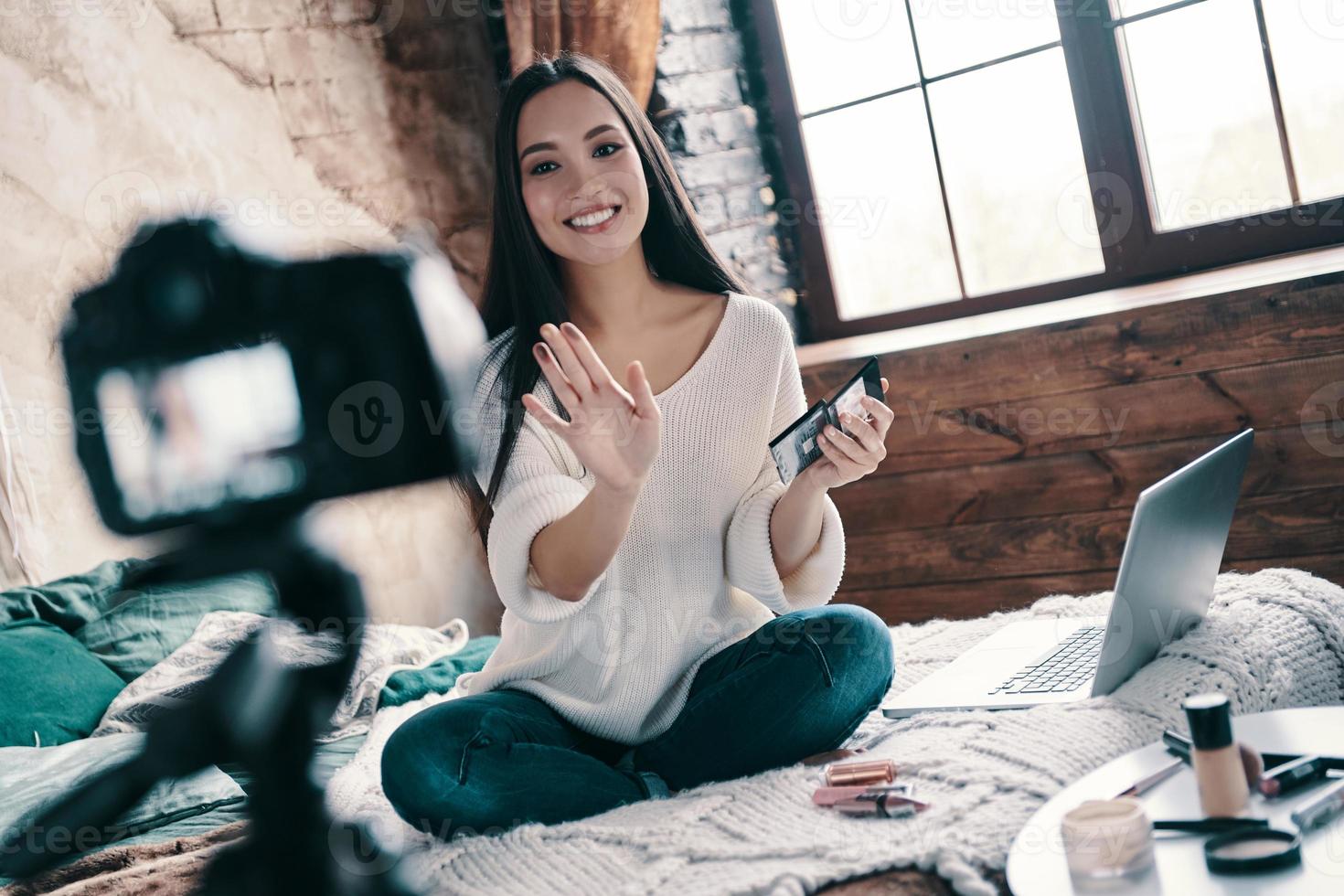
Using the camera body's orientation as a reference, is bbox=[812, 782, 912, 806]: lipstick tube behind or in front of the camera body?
in front

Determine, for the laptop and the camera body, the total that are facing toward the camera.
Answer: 0

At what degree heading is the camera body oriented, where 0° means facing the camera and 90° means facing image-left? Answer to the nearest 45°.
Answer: approximately 180°

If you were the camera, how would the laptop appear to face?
facing away from the viewer and to the left of the viewer

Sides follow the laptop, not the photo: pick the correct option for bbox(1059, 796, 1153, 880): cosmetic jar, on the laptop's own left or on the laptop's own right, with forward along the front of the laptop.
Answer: on the laptop's own left

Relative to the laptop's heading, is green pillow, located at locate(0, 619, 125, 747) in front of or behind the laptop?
in front

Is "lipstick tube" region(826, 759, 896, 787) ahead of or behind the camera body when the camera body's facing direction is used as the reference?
ahead

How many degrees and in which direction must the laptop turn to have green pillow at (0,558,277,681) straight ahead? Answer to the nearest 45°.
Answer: approximately 45° to its left

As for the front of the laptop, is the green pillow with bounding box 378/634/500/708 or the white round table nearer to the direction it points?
the green pillow
